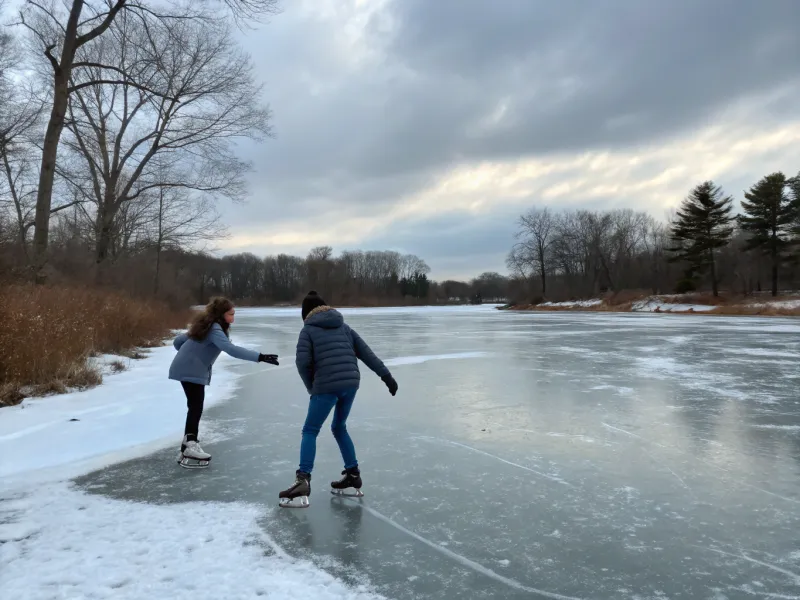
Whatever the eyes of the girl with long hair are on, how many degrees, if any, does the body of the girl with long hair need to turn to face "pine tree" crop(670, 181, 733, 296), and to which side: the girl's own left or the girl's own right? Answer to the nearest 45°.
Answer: approximately 45° to the girl's own left

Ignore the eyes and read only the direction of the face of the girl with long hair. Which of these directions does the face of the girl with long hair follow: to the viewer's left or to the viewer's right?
to the viewer's right

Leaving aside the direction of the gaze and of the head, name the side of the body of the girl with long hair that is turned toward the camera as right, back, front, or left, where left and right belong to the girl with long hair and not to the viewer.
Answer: right

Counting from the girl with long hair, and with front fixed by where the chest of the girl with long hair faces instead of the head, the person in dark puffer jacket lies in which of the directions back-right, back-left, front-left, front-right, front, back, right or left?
front-right

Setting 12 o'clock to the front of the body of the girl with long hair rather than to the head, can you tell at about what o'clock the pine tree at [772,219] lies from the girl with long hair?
The pine tree is roughly at 11 o'clock from the girl with long hair.

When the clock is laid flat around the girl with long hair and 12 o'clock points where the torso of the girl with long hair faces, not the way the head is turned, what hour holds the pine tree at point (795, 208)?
The pine tree is roughly at 11 o'clock from the girl with long hair.
